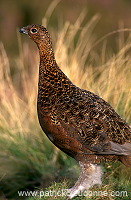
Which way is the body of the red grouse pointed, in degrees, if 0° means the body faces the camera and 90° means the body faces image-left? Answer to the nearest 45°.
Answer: approximately 90°
